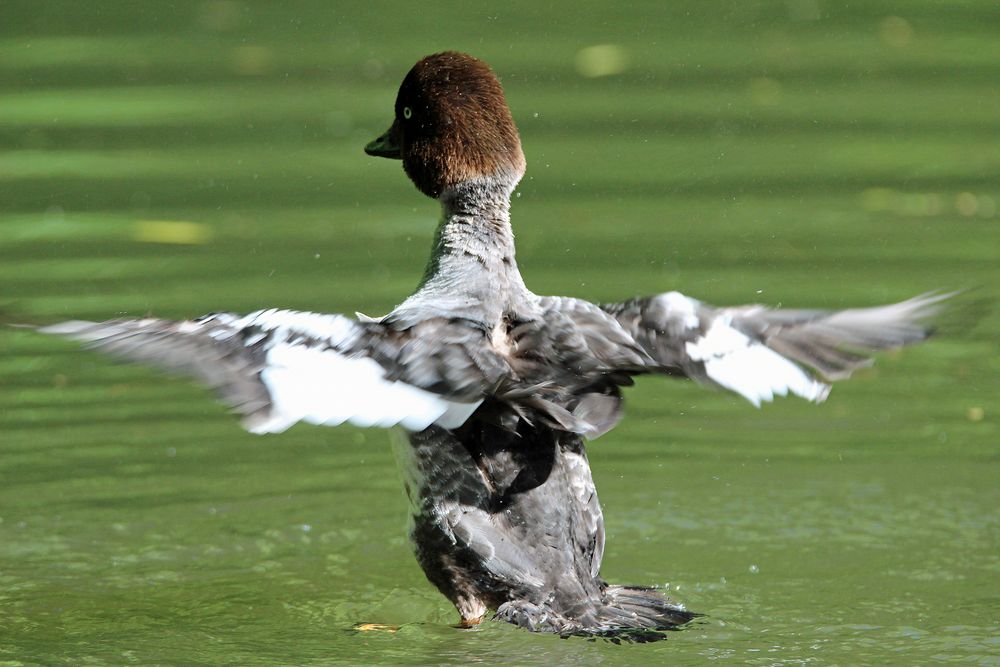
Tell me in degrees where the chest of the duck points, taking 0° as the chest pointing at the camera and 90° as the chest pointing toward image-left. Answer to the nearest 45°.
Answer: approximately 135°

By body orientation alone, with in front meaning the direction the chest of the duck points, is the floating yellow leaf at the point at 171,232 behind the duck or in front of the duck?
in front
